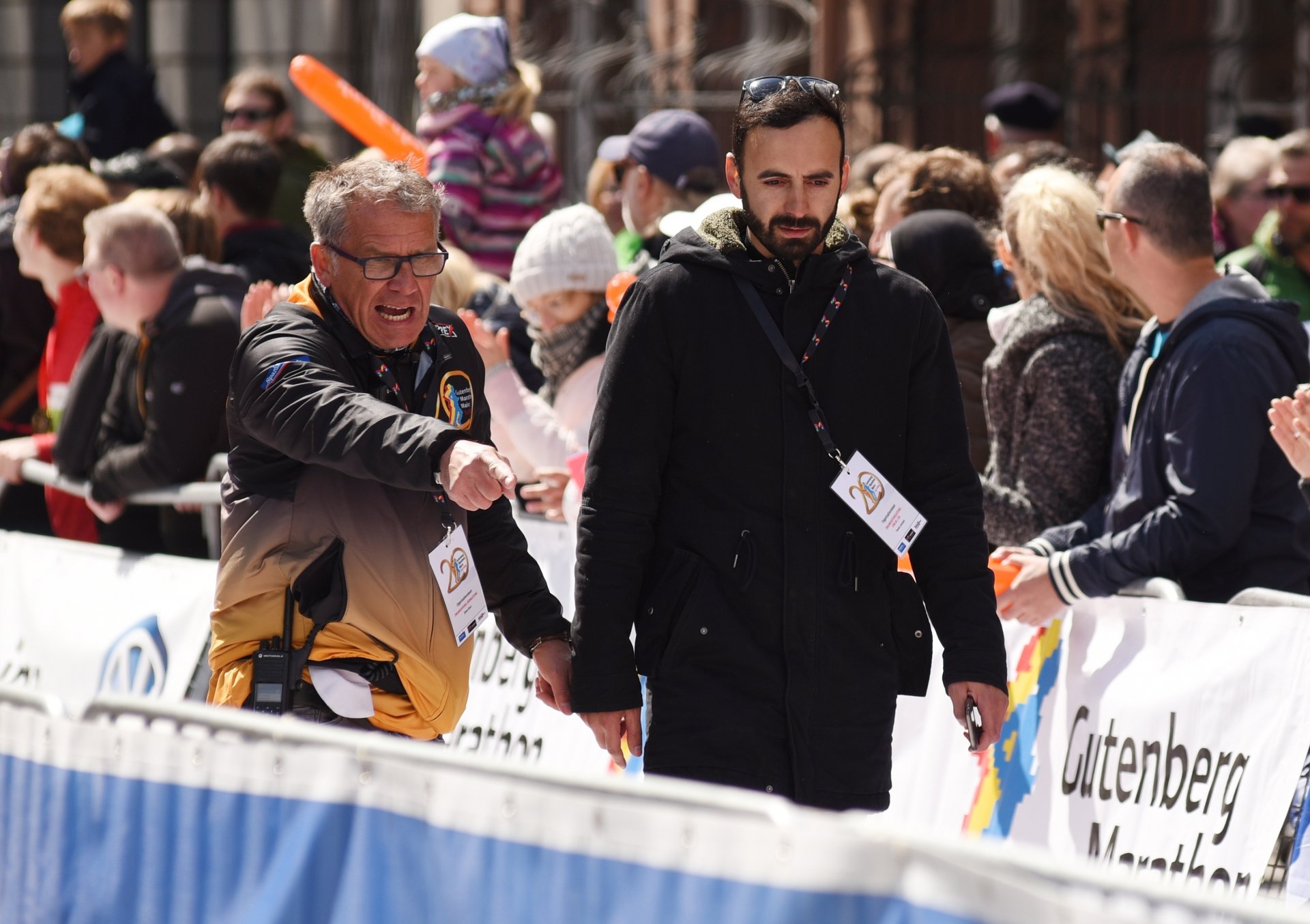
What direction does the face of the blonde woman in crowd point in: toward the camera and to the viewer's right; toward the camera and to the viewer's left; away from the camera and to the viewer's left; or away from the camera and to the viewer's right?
away from the camera and to the viewer's left

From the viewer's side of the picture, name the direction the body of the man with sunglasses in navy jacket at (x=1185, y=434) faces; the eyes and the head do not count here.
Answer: to the viewer's left

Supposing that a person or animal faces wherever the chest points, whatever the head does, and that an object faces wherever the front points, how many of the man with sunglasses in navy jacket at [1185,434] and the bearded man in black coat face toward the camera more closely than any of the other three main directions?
1

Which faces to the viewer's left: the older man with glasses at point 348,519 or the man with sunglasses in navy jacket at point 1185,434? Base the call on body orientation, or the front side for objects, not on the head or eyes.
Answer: the man with sunglasses in navy jacket at point 1185,434

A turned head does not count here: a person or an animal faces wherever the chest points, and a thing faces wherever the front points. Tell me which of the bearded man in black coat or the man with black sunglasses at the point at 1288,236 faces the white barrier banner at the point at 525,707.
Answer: the man with black sunglasses

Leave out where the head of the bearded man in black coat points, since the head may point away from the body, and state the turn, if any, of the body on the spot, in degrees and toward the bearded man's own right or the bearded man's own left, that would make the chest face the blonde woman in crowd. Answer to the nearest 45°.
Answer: approximately 135° to the bearded man's own left

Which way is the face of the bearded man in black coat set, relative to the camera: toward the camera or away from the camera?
toward the camera

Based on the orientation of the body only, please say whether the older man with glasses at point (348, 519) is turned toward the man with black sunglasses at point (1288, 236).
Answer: no

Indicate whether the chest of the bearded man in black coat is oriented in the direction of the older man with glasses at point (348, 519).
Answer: no

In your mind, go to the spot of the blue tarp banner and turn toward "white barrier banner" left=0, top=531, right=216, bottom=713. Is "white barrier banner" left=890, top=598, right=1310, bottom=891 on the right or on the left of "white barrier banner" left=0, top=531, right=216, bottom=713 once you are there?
right

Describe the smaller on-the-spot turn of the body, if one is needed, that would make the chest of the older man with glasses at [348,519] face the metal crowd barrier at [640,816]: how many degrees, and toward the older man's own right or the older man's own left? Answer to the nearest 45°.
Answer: approximately 45° to the older man's own right

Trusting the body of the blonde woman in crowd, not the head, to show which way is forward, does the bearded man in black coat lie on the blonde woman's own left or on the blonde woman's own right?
on the blonde woman's own left

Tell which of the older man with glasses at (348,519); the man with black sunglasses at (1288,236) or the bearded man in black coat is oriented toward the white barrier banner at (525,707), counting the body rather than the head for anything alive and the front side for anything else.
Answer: the man with black sunglasses

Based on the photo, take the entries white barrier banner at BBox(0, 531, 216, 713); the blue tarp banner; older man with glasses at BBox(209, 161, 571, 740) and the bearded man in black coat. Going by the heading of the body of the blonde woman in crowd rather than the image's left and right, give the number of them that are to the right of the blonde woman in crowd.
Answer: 0

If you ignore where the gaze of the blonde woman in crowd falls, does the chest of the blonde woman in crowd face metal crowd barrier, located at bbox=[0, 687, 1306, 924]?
no

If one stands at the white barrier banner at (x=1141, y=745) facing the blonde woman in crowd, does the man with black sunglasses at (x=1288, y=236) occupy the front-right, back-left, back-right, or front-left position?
front-right

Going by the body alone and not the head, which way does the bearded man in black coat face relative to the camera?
toward the camera

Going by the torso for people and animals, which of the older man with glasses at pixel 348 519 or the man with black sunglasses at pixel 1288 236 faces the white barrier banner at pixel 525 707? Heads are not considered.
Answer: the man with black sunglasses

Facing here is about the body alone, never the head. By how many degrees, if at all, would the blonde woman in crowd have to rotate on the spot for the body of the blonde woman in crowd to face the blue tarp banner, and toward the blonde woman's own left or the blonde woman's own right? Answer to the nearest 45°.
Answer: approximately 135° to the blonde woman's own left
